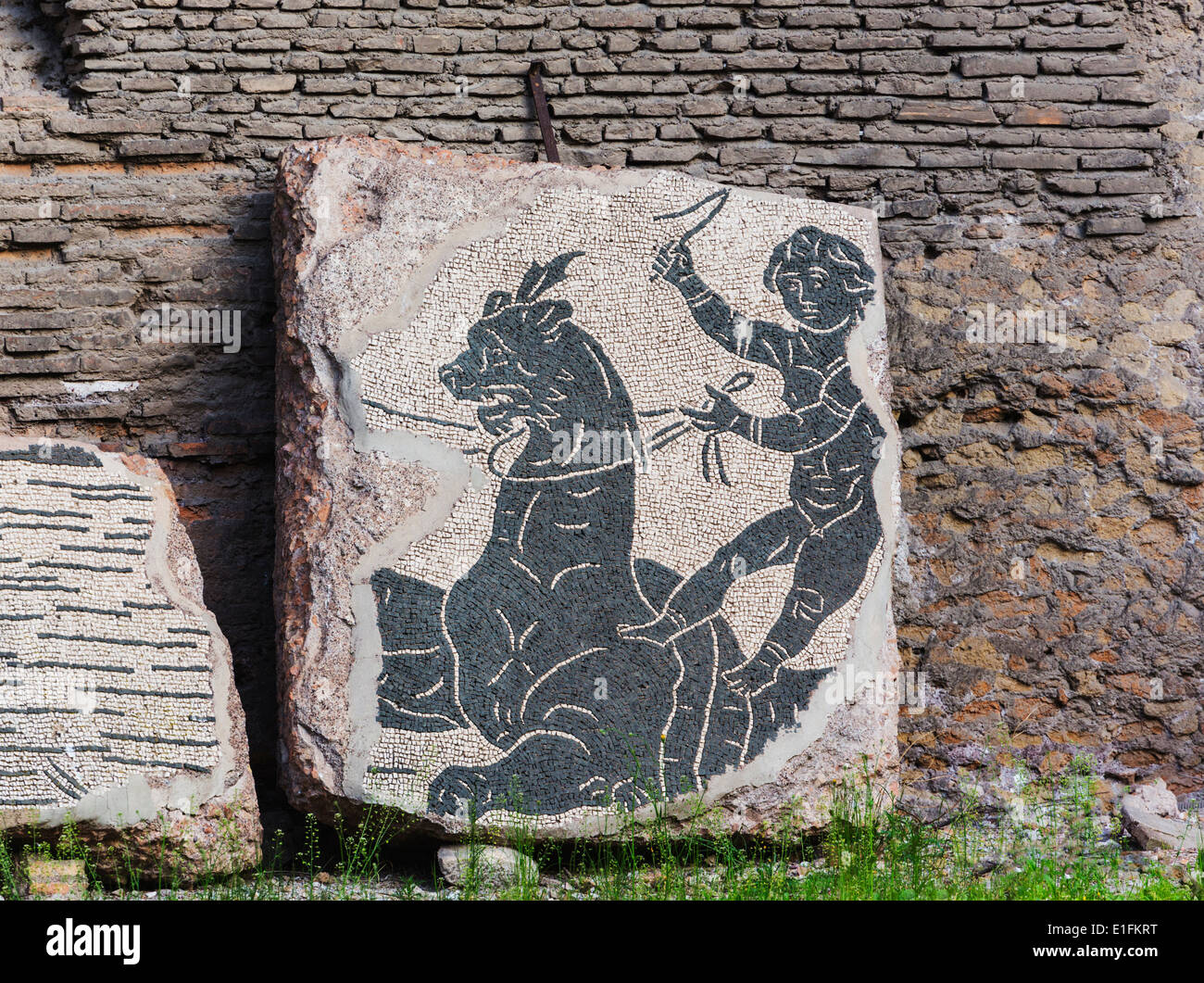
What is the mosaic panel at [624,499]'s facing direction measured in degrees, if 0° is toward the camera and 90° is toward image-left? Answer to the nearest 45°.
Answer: approximately 0°
